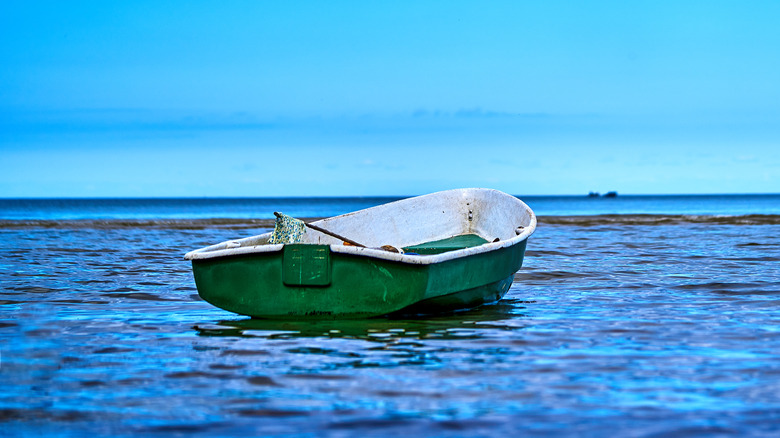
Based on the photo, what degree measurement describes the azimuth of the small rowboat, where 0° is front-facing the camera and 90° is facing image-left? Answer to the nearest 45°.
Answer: approximately 225°
